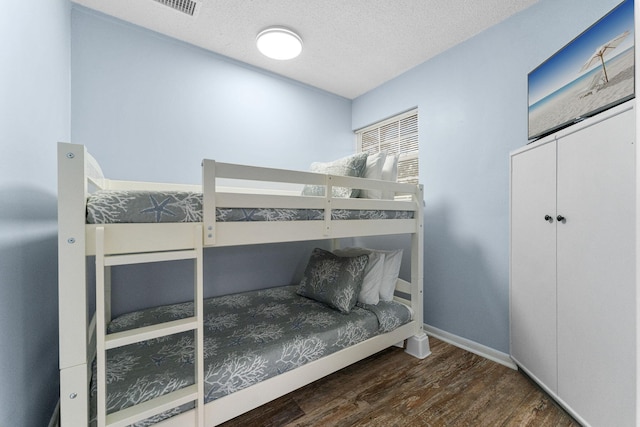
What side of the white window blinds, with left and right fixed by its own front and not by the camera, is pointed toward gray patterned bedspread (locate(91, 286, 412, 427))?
front

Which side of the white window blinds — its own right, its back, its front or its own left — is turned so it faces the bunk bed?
front

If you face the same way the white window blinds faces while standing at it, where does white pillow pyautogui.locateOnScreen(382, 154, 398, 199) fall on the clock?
The white pillow is roughly at 11 o'clock from the white window blinds.

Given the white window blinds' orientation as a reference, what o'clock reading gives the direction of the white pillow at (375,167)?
The white pillow is roughly at 11 o'clock from the white window blinds.

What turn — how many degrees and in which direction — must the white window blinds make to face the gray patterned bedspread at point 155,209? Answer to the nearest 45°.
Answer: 0° — it already faces it

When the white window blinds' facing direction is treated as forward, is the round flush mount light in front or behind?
in front

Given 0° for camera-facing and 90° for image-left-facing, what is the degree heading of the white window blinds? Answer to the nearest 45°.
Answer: approximately 45°

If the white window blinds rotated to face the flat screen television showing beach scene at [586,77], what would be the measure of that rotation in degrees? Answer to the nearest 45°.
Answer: approximately 90° to its left
